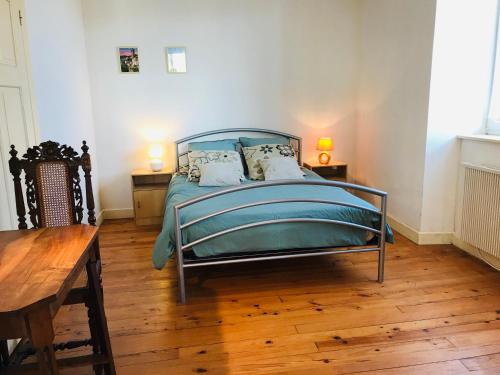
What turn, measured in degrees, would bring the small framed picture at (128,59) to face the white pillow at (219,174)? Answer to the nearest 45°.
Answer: approximately 45° to its left

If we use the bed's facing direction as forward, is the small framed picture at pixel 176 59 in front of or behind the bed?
behind

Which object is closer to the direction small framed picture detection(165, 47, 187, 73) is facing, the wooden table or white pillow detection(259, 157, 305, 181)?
the wooden table

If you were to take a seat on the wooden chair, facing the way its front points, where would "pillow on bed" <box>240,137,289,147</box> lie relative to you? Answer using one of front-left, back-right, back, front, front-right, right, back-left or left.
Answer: back-left

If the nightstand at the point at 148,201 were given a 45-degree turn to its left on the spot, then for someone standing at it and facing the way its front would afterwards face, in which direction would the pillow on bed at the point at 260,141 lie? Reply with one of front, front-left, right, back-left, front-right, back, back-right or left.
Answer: front-left

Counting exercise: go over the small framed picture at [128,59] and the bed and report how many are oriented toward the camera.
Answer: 2

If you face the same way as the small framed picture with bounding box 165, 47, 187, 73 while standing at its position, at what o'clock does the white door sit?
The white door is roughly at 1 o'clock from the small framed picture.

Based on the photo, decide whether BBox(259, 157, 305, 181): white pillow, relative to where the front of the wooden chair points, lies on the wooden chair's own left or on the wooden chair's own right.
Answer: on the wooden chair's own left

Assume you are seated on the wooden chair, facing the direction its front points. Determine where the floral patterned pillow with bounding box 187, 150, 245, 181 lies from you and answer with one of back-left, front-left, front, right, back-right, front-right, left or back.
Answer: back-left

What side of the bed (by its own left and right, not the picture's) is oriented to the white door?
right
